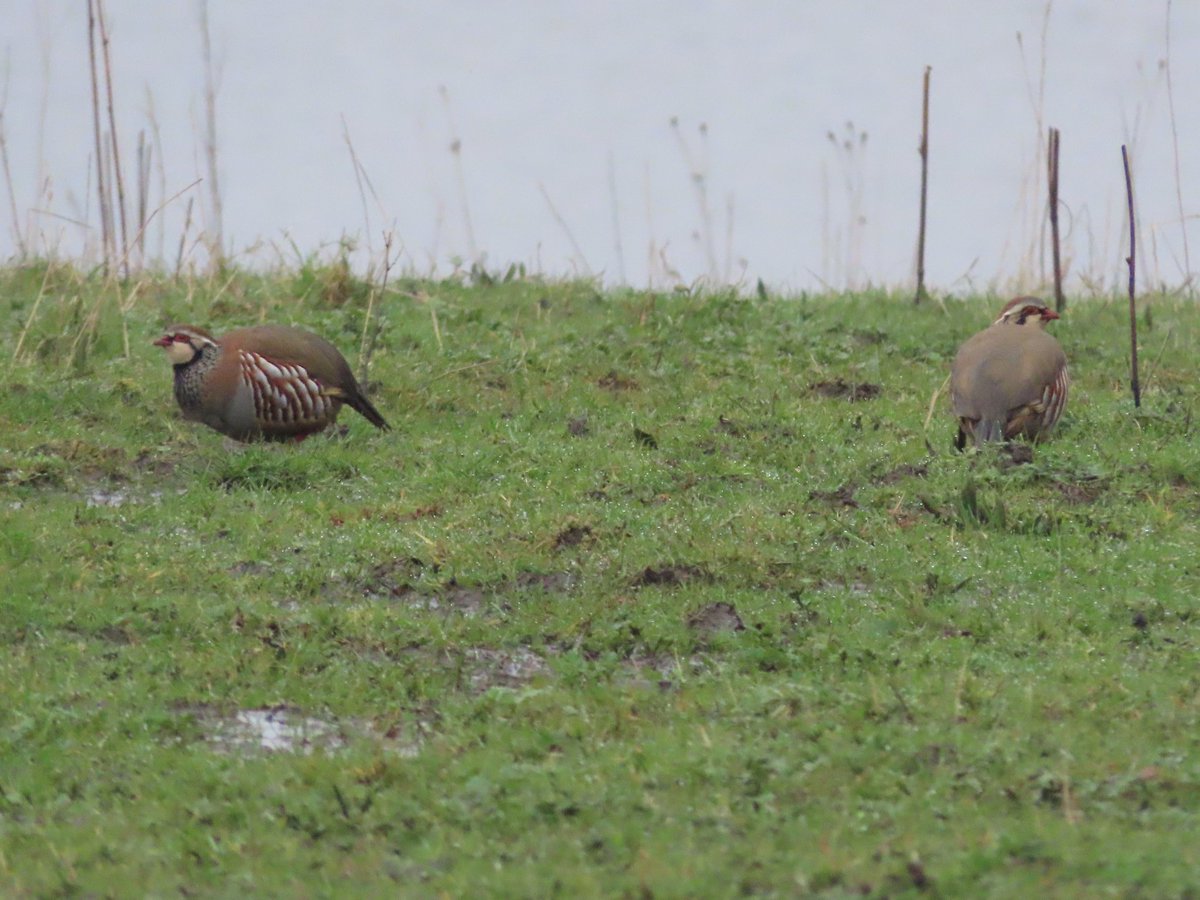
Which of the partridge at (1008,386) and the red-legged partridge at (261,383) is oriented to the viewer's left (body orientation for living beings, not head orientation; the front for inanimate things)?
the red-legged partridge

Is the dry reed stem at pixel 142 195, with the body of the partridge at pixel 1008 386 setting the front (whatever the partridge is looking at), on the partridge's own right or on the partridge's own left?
on the partridge's own left

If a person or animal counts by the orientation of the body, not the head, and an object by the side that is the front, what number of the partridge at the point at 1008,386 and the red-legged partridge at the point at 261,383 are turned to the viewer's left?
1

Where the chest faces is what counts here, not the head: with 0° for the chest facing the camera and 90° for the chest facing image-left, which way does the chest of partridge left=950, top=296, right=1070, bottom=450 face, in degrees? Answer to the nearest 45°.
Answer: approximately 225°

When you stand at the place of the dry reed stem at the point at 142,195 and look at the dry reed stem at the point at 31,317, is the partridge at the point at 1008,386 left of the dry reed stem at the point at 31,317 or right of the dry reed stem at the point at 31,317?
left

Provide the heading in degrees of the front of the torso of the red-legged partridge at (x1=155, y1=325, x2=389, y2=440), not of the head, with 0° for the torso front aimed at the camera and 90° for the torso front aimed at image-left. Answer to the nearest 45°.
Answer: approximately 90°

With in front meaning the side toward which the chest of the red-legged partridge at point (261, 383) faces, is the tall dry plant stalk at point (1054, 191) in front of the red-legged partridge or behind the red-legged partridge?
behind

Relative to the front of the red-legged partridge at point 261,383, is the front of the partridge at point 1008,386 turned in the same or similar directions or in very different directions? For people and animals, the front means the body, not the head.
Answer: very different directions

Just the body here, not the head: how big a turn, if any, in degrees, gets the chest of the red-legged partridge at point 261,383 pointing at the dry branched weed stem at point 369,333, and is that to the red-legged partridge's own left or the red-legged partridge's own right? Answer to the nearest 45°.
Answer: approximately 135° to the red-legged partridge's own right

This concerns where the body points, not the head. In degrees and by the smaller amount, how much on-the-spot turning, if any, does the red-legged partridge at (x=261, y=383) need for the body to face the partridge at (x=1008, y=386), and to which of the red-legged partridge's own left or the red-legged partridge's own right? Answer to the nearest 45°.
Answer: approximately 180°
